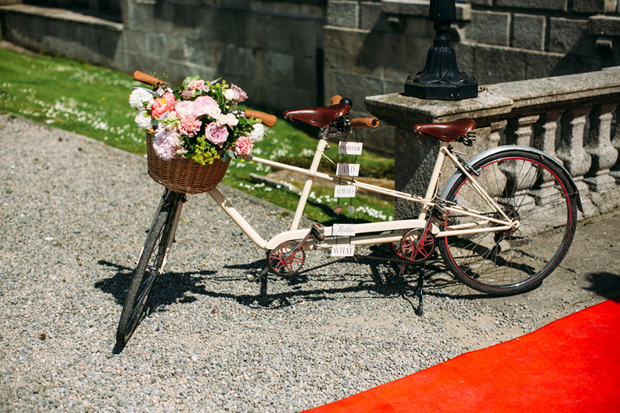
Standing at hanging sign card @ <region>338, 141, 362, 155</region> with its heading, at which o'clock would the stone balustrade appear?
The stone balustrade is roughly at 8 o'clock from the hanging sign card.

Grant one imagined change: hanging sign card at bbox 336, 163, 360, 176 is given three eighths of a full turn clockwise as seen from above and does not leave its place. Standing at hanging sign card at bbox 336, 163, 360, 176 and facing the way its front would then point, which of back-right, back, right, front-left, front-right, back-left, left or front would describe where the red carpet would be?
back

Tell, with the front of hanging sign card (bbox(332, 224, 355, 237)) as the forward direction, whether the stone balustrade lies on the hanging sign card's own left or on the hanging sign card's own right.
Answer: on the hanging sign card's own left

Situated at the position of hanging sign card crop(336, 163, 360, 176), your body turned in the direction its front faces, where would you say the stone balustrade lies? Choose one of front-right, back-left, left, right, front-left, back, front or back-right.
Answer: back-left

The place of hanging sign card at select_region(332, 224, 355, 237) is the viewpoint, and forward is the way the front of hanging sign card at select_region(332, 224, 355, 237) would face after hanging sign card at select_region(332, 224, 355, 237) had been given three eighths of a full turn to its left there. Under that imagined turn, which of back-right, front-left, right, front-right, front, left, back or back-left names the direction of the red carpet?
right

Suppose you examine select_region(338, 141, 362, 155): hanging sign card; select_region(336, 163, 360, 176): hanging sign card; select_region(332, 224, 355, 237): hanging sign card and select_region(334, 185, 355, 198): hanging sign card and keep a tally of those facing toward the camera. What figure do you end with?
4

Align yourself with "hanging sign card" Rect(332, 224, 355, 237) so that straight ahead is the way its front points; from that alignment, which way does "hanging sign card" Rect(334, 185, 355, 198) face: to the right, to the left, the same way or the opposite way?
the same way

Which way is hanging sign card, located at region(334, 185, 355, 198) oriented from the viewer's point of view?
toward the camera

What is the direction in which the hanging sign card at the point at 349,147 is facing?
toward the camera

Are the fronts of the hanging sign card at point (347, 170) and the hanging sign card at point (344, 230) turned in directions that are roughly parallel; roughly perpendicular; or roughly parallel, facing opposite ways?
roughly parallel

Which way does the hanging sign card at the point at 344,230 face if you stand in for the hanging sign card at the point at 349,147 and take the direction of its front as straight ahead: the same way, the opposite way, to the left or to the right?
the same way

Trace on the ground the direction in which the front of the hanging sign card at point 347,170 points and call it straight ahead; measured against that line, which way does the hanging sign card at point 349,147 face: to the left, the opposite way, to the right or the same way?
the same way
